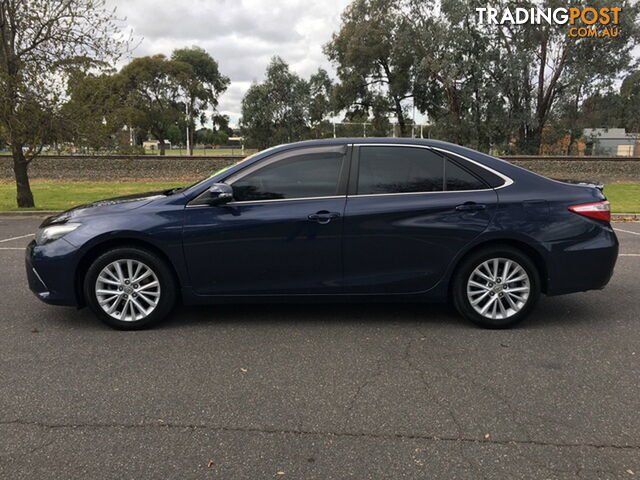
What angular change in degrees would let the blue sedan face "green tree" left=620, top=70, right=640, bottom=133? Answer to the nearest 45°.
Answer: approximately 135° to its right

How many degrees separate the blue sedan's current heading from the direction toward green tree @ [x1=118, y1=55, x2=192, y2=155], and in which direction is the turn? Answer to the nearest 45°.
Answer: approximately 90° to its right

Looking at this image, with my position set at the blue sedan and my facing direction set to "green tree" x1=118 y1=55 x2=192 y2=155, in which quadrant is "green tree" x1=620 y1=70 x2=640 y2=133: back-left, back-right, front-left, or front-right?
front-right

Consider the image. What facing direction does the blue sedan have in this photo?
to the viewer's left

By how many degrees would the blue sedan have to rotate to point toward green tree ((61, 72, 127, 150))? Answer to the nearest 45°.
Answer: approximately 45° to its right

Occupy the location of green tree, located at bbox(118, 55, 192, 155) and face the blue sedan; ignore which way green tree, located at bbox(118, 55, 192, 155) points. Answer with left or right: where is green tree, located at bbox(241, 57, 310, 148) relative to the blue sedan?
left

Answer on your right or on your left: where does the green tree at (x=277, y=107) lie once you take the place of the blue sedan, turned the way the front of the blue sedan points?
on your right
